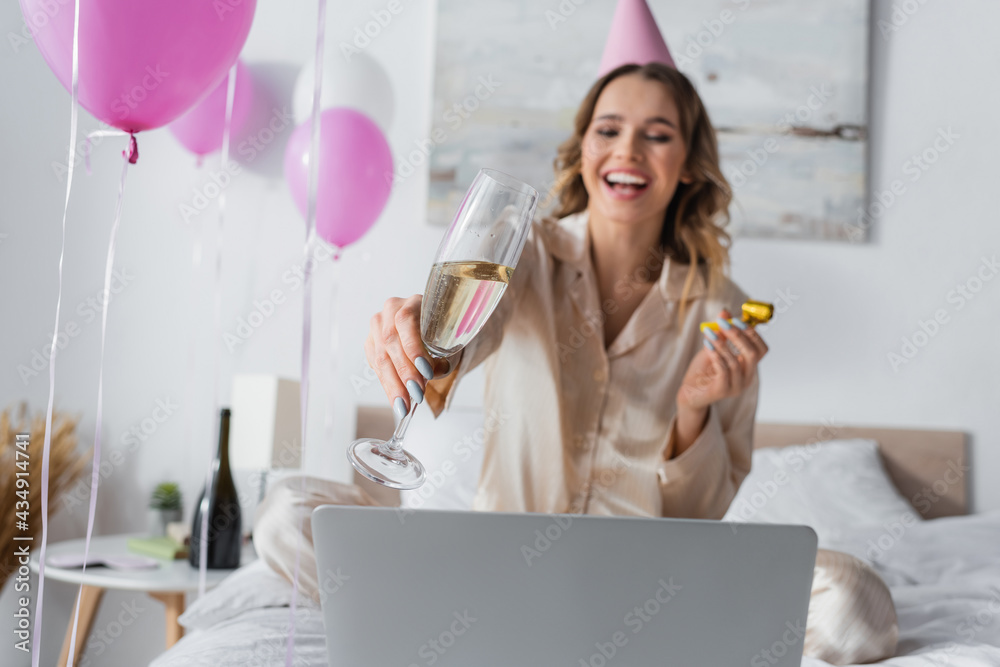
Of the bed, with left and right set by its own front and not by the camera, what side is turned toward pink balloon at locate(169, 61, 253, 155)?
right

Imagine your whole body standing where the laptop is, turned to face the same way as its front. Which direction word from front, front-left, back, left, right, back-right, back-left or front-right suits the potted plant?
front-left

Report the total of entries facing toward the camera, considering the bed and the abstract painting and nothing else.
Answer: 2

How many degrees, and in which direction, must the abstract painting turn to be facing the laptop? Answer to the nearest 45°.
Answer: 0° — it already faces it

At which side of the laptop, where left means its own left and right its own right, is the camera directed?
back

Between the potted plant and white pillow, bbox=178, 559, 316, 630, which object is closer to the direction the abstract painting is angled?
the white pillow

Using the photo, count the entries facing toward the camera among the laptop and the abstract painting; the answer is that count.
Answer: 1

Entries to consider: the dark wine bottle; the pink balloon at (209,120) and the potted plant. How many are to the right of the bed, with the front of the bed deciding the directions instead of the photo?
3

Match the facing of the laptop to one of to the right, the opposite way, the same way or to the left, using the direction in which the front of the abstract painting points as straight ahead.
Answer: the opposite way

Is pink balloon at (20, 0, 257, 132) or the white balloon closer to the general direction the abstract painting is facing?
the pink balloon

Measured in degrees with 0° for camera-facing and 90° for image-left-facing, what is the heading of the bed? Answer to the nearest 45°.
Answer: approximately 0°

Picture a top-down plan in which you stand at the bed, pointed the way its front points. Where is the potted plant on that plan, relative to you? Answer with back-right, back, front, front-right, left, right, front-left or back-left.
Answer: right
